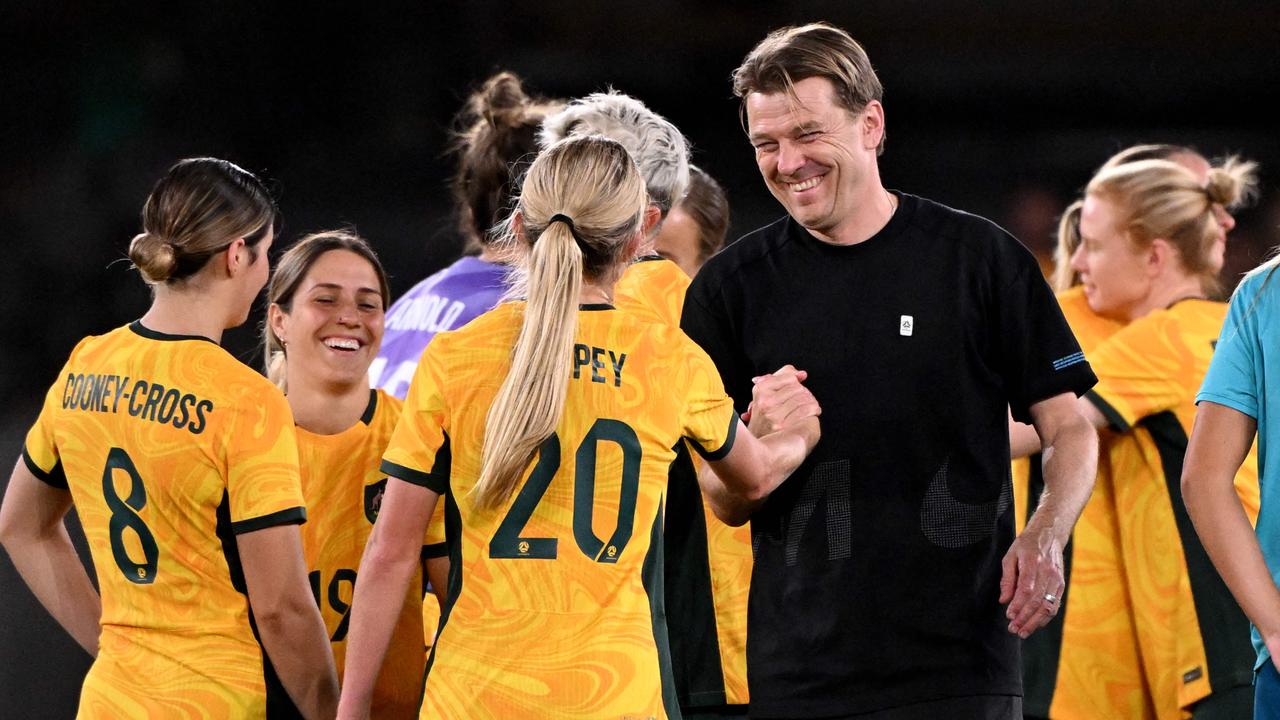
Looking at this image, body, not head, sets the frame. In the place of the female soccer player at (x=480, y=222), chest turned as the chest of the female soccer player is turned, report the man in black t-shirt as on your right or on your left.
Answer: on your right

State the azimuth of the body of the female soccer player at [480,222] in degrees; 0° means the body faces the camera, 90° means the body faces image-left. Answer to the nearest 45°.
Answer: approximately 225°

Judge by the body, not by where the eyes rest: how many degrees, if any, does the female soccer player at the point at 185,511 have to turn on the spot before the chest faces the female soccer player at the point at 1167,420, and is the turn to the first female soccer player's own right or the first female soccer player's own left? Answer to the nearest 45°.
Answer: approximately 45° to the first female soccer player's own right

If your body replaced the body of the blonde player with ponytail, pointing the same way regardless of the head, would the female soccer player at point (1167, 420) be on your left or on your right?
on your right

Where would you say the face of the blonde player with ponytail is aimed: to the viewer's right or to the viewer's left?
to the viewer's right

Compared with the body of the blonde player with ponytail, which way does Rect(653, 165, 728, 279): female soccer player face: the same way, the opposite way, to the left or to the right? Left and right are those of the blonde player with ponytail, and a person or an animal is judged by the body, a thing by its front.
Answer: to the left

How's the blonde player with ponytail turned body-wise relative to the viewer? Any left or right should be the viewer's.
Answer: facing away from the viewer

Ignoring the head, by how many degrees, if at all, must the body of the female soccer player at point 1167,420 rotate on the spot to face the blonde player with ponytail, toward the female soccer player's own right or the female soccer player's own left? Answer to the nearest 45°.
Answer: approximately 45° to the female soccer player's own left

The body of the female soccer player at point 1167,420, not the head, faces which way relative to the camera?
to the viewer's left

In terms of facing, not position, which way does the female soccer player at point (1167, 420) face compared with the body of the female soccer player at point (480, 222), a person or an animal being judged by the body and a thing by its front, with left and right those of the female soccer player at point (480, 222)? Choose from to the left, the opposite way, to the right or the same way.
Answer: to the left

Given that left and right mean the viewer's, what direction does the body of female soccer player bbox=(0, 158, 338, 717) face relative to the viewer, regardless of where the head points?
facing away from the viewer and to the right of the viewer

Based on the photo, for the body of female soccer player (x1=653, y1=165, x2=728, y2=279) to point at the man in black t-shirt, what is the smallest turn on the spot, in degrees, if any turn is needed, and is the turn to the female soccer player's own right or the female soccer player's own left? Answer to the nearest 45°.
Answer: approximately 90° to the female soccer player's own left

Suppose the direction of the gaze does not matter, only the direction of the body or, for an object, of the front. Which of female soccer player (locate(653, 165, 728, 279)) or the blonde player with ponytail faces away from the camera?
the blonde player with ponytail

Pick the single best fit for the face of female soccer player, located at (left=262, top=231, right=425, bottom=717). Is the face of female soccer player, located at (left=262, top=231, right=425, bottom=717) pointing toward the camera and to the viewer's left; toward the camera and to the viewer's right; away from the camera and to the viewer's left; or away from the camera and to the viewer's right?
toward the camera and to the viewer's right

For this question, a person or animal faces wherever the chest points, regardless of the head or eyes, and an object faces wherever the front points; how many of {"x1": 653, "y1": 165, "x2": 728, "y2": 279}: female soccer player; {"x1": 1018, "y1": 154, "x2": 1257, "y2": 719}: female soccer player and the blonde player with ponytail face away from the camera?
1
